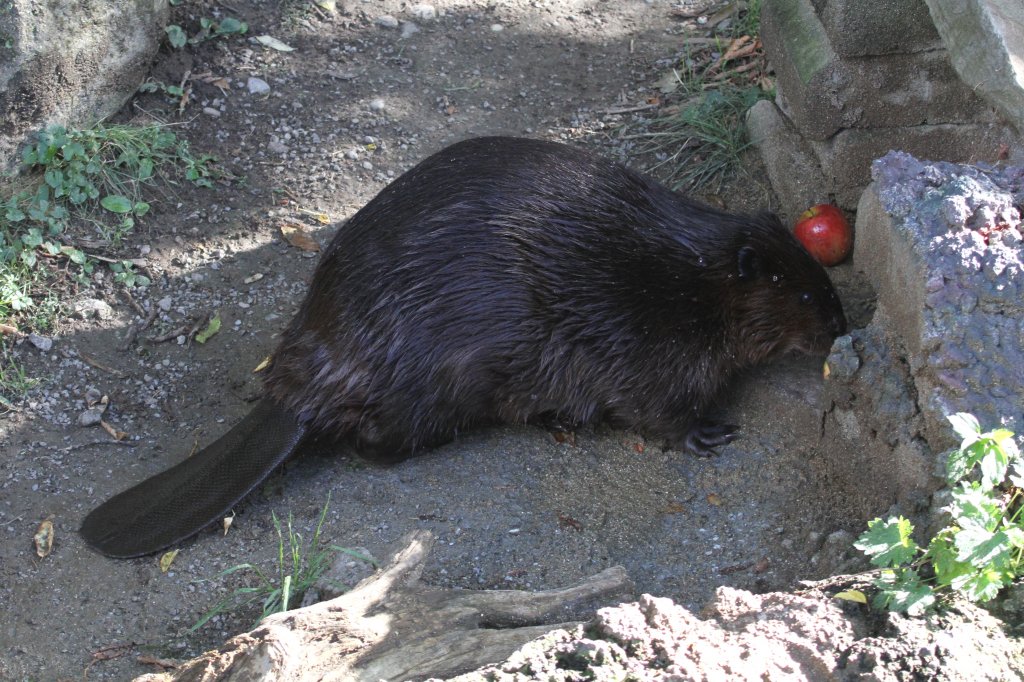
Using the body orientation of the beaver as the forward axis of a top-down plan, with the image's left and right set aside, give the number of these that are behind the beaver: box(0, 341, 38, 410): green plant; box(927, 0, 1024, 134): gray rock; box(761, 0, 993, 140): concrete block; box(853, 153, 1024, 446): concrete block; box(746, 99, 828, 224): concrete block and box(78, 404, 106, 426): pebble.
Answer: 2

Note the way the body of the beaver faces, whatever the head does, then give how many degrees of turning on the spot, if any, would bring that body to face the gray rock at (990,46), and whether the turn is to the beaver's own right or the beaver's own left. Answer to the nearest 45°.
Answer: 0° — it already faces it

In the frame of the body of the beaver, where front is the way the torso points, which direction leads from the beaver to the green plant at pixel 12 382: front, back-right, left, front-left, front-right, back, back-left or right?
back

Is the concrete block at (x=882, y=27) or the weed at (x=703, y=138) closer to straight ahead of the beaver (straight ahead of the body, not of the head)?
the concrete block

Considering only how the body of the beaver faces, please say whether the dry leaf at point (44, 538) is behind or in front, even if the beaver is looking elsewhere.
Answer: behind

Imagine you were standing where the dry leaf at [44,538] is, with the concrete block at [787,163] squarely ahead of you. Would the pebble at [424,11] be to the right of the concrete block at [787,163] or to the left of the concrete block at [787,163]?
left

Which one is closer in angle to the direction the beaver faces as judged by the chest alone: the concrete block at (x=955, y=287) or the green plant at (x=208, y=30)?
the concrete block

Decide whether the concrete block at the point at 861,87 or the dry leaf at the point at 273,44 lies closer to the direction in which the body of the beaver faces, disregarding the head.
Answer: the concrete block

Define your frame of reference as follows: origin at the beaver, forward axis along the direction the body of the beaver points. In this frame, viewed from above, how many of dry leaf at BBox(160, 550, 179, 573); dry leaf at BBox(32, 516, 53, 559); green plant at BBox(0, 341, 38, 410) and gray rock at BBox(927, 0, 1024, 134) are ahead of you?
1

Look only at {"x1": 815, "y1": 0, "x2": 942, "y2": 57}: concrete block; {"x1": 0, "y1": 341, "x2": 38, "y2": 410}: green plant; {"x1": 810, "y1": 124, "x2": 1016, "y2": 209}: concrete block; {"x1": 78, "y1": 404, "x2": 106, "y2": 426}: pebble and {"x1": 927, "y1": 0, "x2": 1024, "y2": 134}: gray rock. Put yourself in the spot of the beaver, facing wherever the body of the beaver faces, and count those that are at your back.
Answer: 2

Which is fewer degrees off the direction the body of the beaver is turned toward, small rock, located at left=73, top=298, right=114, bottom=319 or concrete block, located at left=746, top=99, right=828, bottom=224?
the concrete block

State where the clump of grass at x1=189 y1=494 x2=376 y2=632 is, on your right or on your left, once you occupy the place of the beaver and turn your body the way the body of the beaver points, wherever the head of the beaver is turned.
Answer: on your right

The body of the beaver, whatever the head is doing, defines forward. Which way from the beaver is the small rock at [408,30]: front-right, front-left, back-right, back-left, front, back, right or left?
left

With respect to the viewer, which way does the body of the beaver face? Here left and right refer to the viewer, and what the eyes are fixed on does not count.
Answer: facing to the right of the viewer

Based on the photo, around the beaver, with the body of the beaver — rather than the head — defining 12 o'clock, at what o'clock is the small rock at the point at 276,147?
The small rock is roughly at 8 o'clock from the beaver.

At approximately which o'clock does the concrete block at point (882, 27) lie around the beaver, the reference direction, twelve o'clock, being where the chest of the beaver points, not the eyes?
The concrete block is roughly at 11 o'clock from the beaver.
